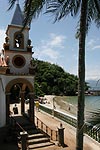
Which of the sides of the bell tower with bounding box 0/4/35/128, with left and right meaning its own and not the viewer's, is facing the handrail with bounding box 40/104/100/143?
left

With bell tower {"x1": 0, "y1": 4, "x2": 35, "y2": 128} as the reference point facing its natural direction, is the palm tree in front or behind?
in front

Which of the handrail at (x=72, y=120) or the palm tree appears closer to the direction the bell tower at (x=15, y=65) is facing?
the palm tree

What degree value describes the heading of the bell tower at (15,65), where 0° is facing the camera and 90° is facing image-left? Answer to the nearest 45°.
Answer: approximately 0°
